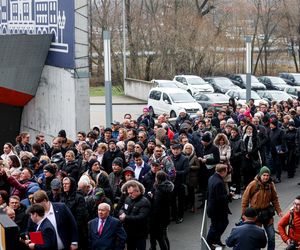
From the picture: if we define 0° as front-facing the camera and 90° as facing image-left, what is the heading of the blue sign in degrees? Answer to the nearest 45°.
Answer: approximately 0°

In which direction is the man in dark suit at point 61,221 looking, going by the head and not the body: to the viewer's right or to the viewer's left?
to the viewer's left

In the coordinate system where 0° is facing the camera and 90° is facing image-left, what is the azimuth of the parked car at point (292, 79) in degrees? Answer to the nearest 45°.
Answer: approximately 315°

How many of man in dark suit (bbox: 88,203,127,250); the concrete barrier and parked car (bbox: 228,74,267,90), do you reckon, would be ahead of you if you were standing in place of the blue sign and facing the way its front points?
1

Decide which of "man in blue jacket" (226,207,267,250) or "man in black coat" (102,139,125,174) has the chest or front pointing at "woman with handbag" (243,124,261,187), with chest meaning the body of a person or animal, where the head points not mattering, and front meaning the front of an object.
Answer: the man in blue jacket

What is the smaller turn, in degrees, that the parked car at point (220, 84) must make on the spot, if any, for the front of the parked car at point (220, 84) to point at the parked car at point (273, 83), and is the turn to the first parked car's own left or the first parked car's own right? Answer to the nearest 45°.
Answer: approximately 90° to the first parked car's own left

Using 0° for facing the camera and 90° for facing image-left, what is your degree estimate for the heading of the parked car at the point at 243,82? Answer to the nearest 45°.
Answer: approximately 315°

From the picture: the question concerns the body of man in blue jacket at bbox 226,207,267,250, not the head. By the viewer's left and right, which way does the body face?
facing away from the viewer

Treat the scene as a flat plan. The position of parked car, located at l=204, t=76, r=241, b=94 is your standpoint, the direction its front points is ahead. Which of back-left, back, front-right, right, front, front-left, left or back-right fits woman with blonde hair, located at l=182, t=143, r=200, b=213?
front-right

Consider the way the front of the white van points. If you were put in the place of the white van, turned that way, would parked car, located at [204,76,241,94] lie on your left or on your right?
on your left

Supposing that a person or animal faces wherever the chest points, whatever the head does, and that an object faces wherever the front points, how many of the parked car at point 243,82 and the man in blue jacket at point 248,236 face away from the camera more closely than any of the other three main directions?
1
